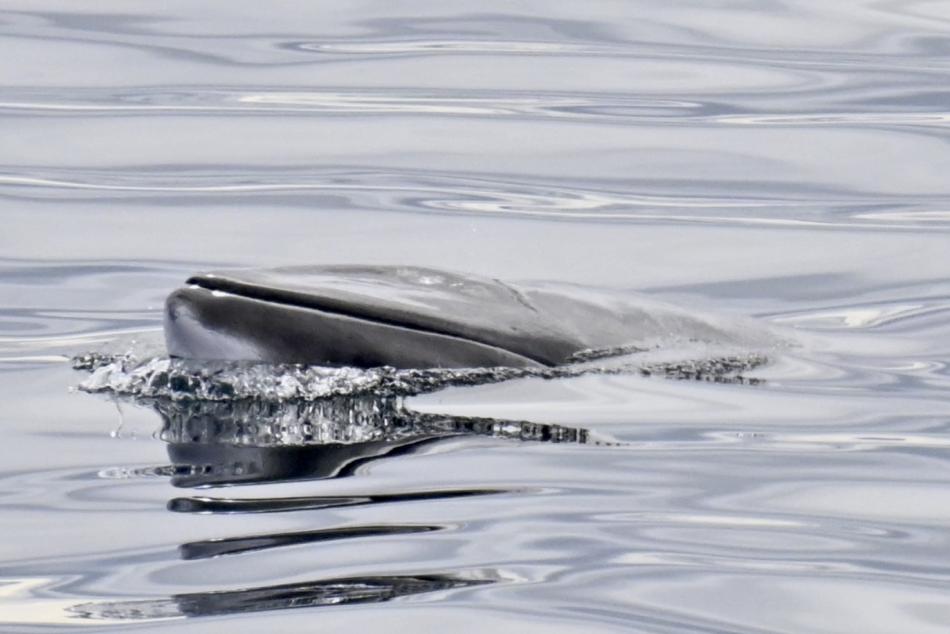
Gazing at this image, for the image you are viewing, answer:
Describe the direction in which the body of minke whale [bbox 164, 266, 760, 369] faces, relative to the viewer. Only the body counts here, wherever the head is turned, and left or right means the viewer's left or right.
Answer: facing to the left of the viewer
